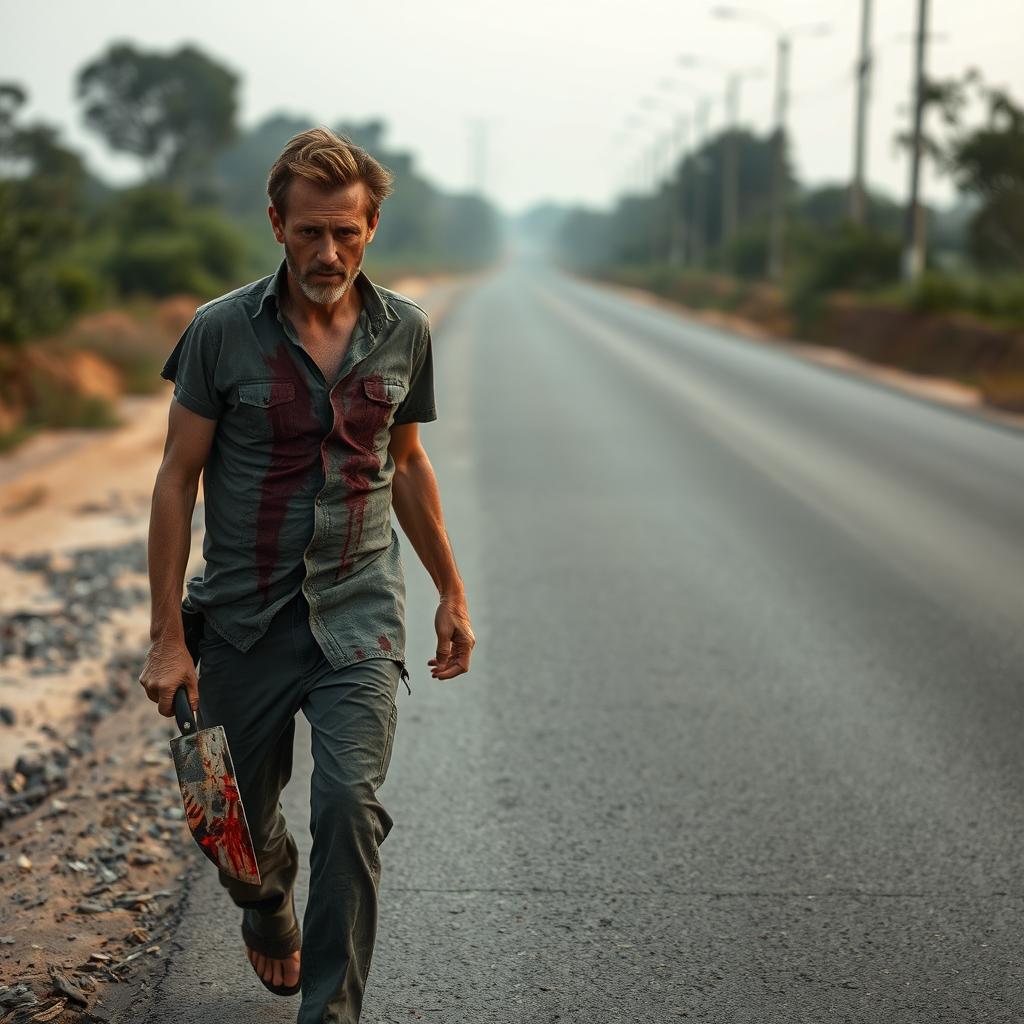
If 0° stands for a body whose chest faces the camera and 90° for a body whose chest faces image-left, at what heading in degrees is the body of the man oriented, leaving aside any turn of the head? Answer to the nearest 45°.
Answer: approximately 0°

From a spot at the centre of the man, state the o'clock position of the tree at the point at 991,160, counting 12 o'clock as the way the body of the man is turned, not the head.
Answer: The tree is roughly at 7 o'clock from the man.

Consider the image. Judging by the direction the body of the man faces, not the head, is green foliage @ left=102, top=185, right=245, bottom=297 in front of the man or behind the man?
behind

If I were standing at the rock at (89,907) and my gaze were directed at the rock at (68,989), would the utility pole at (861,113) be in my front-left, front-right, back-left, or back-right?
back-left

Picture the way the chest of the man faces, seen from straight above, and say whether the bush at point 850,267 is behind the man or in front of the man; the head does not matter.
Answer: behind

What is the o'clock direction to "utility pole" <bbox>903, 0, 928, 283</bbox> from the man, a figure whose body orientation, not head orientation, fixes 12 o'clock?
The utility pole is roughly at 7 o'clock from the man.
